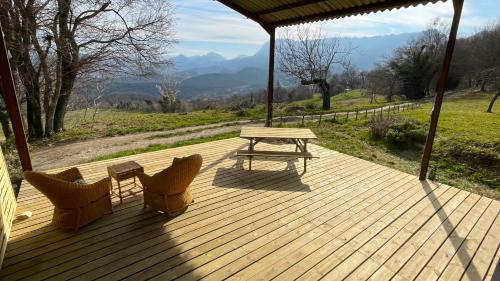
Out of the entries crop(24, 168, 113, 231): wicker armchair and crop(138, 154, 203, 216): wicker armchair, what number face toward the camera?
0

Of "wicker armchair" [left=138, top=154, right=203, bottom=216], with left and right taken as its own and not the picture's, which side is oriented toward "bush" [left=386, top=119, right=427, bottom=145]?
right

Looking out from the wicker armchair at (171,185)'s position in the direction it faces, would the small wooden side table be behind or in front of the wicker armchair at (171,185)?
in front

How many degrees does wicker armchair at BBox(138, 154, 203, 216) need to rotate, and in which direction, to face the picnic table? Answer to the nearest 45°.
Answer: approximately 90° to its right

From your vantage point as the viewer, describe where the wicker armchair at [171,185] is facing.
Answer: facing away from the viewer and to the left of the viewer

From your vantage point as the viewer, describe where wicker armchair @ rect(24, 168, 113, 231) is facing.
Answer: facing away from the viewer and to the right of the viewer

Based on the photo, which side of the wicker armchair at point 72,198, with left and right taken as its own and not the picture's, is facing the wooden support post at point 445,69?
right
